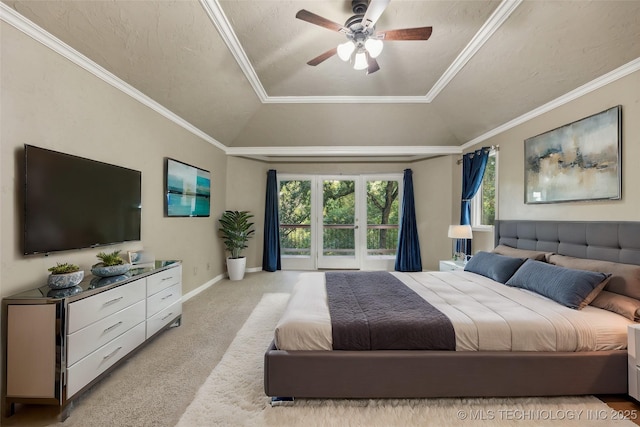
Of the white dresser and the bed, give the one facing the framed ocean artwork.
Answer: the bed

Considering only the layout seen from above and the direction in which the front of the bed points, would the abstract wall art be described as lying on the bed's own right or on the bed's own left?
on the bed's own right

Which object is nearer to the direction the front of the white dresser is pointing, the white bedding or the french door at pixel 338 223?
the white bedding

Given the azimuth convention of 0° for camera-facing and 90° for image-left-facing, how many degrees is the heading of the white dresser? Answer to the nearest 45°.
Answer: approximately 315°

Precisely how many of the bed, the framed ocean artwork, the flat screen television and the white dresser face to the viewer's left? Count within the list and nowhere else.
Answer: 1

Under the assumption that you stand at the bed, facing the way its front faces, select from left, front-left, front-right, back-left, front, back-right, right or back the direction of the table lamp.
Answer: right

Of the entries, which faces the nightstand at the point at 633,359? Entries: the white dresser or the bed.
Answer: the white dresser

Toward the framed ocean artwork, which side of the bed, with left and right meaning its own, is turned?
front

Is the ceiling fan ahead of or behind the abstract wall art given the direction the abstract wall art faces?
ahead

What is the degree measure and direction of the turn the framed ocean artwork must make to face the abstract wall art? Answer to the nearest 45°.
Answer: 0° — it already faces it

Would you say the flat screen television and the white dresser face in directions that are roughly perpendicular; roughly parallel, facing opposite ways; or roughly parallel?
roughly parallel

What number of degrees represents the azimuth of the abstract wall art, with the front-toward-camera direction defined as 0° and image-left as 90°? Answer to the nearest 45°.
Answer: approximately 45°

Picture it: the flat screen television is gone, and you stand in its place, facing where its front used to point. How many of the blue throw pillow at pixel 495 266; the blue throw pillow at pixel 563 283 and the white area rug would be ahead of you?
3

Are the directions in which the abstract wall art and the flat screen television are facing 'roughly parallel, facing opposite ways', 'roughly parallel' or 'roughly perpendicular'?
roughly parallel, facing opposite ways

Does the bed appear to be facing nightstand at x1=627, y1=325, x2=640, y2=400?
no

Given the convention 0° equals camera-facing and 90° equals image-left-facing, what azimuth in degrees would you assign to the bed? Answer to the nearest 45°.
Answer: approximately 90°

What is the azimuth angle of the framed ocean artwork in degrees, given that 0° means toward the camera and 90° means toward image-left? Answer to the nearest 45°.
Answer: approximately 315°

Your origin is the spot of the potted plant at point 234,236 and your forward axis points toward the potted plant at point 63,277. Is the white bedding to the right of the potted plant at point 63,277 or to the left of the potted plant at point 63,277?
left
